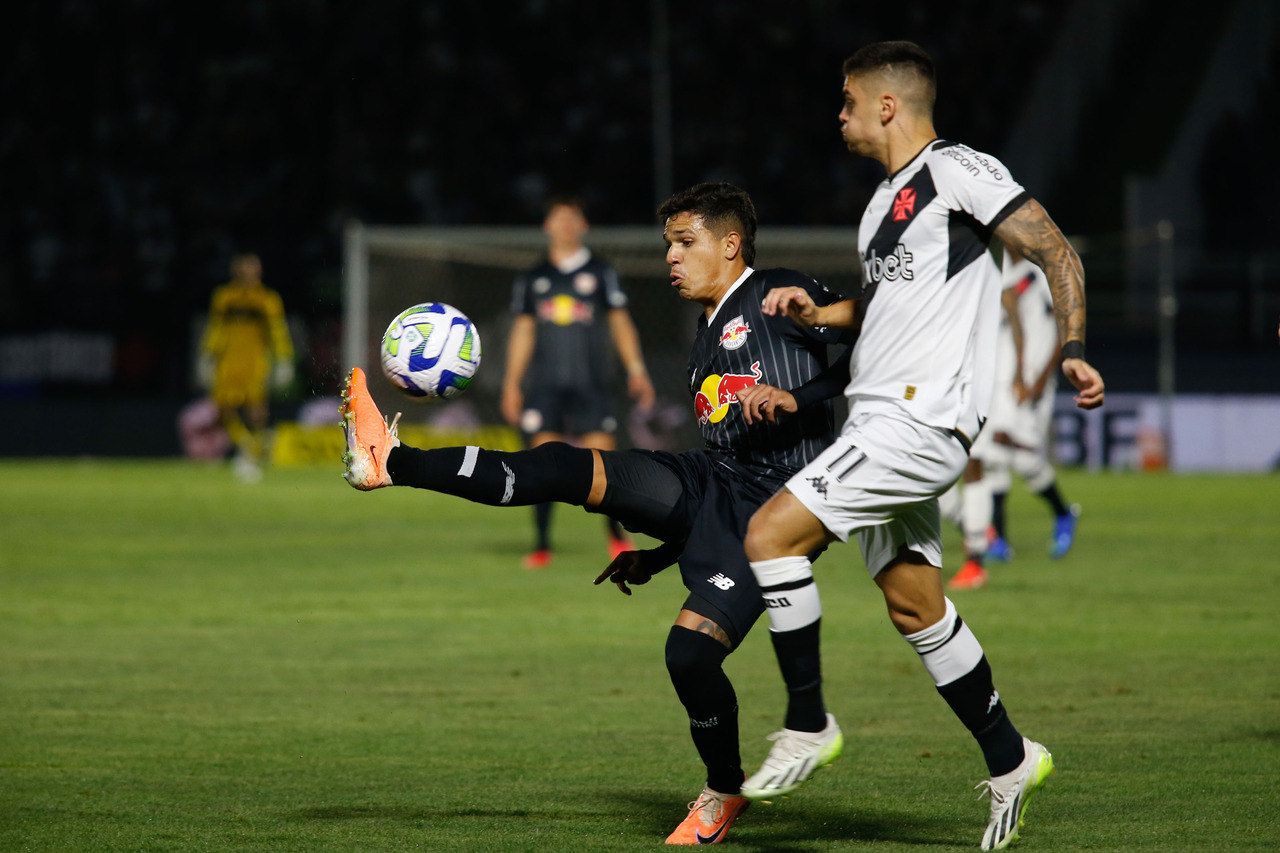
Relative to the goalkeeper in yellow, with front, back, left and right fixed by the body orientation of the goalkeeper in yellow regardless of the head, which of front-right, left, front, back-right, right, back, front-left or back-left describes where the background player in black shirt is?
front

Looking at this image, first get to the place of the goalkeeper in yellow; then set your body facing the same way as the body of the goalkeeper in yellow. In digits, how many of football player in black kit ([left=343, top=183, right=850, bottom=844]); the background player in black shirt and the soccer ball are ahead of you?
3

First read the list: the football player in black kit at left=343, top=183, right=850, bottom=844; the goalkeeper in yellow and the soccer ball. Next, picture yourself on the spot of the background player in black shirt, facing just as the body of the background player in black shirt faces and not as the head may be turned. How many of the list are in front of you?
2

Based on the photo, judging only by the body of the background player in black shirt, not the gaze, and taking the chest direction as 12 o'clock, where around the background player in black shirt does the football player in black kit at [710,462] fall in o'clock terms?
The football player in black kit is roughly at 12 o'clock from the background player in black shirt.

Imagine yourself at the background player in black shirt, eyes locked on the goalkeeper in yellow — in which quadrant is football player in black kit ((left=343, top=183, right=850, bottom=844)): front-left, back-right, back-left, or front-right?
back-left

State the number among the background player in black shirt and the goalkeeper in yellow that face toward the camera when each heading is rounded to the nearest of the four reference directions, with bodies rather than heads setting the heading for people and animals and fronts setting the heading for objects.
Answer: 2

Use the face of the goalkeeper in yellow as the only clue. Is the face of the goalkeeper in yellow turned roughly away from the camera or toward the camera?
toward the camera

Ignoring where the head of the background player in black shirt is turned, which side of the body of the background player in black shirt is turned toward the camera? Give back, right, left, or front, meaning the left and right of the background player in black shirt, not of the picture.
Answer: front

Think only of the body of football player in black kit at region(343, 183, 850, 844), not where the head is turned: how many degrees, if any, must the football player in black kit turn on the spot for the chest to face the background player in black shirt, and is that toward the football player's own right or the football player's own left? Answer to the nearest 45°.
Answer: approximately 135° to the football player's own right

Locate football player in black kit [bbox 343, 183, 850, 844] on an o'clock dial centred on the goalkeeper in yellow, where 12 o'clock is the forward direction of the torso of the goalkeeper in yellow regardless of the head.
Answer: The football player in black kit is roughly at 12 o'clock from the goalkeeper in yellow.

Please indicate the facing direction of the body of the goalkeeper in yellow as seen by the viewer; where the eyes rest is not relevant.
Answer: toward the camera

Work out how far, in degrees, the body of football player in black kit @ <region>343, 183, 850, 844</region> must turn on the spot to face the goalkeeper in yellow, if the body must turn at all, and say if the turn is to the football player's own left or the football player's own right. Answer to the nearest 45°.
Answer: approximately 135° to the football player's own right

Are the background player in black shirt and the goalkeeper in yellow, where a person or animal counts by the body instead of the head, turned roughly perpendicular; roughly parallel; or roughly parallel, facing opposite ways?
roughly parallel

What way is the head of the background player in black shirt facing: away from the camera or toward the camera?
toward the camera

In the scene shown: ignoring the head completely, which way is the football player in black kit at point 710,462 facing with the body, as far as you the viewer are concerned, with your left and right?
facing the viewer and to the left of the viewer
